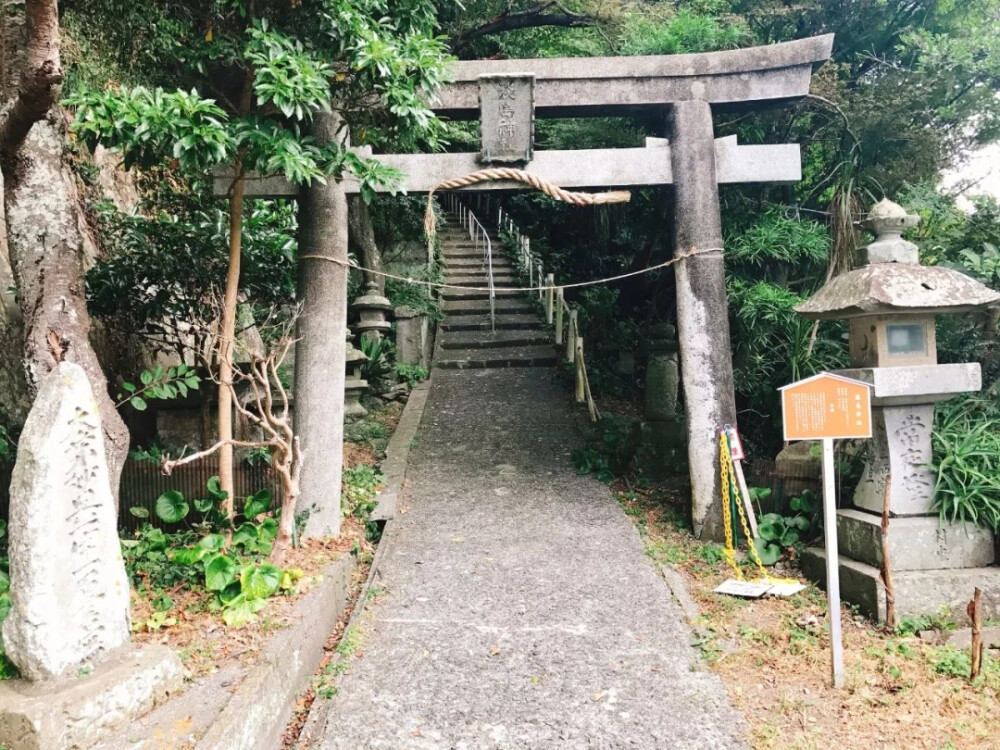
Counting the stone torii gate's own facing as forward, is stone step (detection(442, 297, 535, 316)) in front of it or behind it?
behind

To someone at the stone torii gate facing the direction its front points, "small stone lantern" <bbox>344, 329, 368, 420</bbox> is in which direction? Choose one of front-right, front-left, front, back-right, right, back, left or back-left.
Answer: back-right

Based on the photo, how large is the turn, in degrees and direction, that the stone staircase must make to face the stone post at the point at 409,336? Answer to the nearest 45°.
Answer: approximately 45° to its right

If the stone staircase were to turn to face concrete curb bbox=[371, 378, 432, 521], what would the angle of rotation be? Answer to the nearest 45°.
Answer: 0° — it already faces it

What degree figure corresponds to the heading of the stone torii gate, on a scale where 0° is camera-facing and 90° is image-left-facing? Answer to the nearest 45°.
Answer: approximately 0°

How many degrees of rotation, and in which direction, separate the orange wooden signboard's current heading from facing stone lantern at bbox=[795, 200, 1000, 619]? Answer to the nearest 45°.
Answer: approximately 135° to its left

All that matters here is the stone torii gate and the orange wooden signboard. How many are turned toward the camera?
2

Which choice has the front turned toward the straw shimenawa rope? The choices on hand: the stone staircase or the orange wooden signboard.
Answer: the stone staircase
